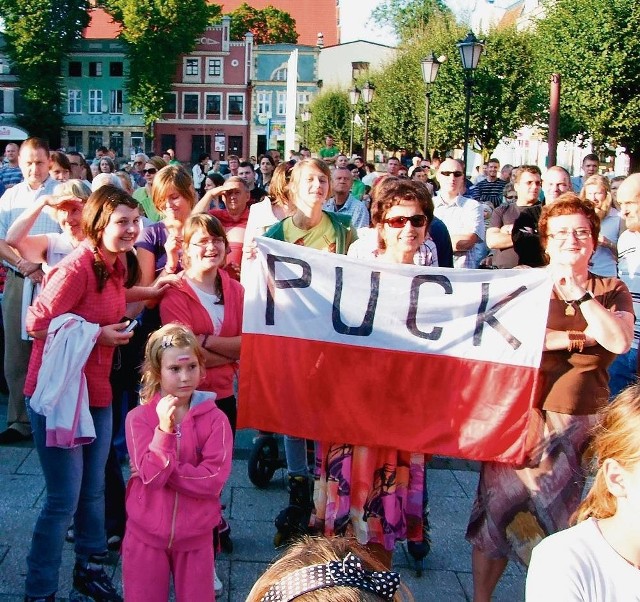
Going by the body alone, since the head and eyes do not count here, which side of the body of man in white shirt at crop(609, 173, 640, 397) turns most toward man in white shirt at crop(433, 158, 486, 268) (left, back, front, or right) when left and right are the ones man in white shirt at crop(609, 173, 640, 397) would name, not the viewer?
right

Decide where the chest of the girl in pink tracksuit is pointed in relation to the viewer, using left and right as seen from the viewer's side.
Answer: facing the viewer

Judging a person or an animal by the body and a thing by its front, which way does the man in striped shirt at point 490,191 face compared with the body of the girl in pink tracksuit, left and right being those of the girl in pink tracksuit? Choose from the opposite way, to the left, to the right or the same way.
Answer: the same way

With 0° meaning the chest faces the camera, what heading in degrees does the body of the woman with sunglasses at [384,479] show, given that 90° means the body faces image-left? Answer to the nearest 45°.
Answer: approximately 0°

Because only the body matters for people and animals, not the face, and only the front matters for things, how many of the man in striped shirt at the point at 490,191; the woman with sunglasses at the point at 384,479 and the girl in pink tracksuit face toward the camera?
3

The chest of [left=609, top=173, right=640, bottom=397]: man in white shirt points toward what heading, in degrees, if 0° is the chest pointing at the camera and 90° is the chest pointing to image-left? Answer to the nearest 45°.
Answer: approximately 45°

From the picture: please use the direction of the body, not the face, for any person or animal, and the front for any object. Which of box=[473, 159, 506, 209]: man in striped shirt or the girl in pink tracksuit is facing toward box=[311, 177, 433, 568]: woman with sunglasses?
the man in striped shirt

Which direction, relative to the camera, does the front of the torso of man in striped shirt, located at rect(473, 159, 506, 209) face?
toward the camera

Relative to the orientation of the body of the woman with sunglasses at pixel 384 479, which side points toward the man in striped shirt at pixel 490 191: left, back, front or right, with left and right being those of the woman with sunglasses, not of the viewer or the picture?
back

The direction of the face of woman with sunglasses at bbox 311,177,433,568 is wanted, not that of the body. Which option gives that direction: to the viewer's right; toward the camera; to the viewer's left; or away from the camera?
toward the camera

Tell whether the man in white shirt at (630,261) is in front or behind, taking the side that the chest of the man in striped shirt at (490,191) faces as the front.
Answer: in front

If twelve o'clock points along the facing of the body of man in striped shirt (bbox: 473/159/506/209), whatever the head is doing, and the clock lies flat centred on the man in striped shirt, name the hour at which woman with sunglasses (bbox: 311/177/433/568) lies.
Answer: The woman with sunglasses is roughly at 12 o'clock from the man in striped shirt.

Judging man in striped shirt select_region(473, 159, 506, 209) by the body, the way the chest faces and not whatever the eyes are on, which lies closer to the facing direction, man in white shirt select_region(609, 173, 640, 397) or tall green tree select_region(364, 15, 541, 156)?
the man in white shirt

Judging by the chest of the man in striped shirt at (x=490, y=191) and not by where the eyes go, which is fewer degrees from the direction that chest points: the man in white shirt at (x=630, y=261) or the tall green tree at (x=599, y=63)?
the man in white shirt

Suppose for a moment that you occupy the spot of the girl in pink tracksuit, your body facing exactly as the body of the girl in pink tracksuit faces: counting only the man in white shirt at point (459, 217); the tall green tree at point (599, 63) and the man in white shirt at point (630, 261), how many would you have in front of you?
0

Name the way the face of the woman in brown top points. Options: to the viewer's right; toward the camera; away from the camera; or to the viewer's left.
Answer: toward the camera

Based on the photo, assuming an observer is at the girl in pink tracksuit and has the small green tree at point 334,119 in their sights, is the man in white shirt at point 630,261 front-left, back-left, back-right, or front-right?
front-right

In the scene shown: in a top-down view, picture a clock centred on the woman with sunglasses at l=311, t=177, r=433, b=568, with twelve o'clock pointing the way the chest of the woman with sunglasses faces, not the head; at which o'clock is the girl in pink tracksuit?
The girl in pink tracksuit is roughly at 2 o'clock from the woman with sunglasses.

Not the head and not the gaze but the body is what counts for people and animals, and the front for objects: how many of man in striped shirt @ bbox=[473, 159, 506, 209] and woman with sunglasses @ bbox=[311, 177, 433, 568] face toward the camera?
2

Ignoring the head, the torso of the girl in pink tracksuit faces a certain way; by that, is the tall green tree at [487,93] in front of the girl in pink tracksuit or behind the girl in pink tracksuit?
behind

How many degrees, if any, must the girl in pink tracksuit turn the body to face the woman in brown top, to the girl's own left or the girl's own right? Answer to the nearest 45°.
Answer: approximately 90° to the girl's own left
